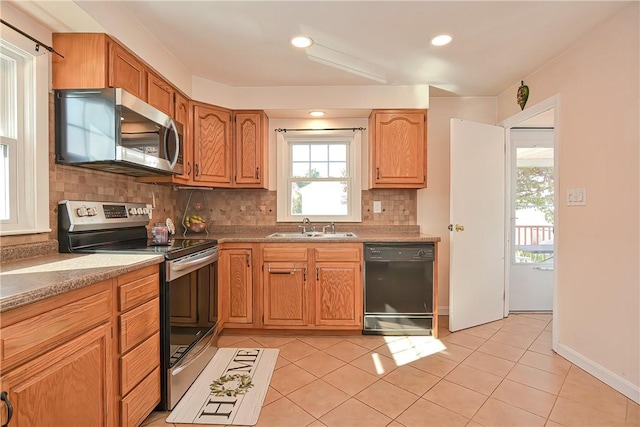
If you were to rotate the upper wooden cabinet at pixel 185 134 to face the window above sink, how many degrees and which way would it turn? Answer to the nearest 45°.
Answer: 0° — it already faces it

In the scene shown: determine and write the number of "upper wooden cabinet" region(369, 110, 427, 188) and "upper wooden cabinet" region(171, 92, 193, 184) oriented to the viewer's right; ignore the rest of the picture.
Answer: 1

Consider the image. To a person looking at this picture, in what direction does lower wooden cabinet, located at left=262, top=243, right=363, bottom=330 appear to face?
facing the viewer

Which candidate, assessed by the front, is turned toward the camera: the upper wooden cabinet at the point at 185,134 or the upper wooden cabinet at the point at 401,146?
the upper wooden cabinet at the point at 401,146

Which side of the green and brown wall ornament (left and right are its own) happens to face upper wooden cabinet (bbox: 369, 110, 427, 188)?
front

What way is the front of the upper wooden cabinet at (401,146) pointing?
toward the camera

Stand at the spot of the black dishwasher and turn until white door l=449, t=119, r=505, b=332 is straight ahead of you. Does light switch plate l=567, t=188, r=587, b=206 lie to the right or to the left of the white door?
right

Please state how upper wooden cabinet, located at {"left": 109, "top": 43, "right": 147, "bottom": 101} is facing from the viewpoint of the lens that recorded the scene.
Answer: facing the viewer and to the right of the viewer

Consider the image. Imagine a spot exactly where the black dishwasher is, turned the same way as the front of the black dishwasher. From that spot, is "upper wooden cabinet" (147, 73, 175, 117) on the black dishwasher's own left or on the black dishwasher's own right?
on the black dishwasher's own right

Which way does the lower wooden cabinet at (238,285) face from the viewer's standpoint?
toward the camera

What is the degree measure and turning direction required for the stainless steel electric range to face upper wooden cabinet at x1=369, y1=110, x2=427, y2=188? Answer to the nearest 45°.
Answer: approximately 45° to its left

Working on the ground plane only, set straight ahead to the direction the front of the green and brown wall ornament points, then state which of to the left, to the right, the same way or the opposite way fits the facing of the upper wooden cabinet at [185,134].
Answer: the opposite way

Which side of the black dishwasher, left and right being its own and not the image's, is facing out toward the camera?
front

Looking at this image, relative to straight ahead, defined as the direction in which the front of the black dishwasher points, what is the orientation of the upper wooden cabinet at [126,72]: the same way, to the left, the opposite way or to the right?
to the left

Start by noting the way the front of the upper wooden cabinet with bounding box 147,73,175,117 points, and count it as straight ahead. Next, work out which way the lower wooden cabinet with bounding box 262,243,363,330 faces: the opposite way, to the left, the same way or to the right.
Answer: to the right

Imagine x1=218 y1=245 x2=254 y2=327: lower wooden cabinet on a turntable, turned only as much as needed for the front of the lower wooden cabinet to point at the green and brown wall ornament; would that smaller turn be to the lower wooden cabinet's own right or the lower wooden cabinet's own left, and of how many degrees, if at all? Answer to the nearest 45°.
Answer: approximately 90° to the lower wooden cabinet's own left

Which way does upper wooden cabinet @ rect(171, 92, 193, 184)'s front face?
to the viewer's right

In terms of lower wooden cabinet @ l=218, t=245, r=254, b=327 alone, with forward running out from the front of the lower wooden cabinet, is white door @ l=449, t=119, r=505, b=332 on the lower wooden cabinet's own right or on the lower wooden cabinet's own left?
on the lower wooden cabinet's own left
